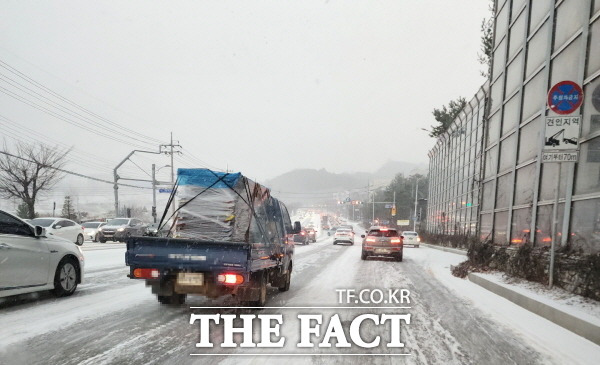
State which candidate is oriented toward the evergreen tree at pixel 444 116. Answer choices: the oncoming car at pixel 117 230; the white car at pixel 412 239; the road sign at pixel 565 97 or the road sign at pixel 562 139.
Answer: the white car

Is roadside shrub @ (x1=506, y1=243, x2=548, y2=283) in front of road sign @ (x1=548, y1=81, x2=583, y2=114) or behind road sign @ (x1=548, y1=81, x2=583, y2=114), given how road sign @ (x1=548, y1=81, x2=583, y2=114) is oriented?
behind

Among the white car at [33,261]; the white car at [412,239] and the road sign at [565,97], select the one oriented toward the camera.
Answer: the road sign

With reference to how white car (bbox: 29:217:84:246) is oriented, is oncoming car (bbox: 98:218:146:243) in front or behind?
behind

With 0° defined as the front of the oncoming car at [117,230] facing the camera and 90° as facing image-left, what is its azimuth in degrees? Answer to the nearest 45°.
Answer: approximately 45°
